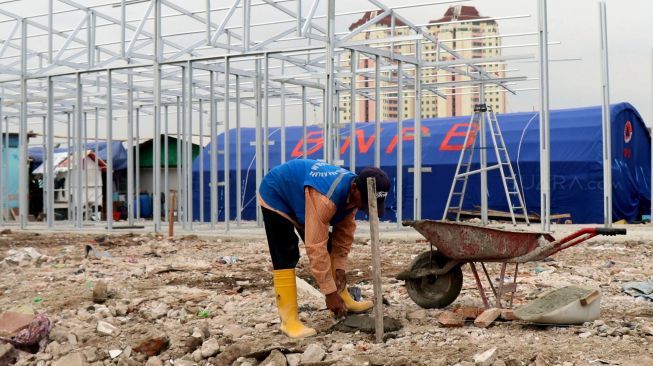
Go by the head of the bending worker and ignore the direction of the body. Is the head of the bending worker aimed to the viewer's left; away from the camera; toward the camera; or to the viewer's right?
to the viewer's right

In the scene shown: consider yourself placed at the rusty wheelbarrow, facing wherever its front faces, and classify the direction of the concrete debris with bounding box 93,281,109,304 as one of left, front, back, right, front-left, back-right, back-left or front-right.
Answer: front

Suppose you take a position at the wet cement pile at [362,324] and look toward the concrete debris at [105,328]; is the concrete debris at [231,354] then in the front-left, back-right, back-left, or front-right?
front-left

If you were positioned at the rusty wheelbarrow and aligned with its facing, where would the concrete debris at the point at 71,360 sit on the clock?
The concrete debris is roughly at 11 o'clock from the rusty wheelbarrow.

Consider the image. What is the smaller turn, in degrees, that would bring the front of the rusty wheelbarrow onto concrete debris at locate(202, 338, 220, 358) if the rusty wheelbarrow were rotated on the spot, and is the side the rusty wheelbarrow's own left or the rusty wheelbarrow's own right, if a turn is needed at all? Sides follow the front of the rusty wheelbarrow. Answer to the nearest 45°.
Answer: approximately 45° to the rusty wheelbarrow's own left

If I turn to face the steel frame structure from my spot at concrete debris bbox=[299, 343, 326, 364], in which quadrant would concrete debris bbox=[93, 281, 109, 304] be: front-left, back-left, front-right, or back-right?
front-left

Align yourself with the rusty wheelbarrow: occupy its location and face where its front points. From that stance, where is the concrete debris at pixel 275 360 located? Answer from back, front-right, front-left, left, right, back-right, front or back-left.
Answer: front-left

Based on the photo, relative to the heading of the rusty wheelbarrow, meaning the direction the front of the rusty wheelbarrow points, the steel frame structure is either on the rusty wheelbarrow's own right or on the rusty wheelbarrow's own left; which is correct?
on the rusty wheelbarrow's own right

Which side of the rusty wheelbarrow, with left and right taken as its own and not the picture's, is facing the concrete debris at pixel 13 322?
front

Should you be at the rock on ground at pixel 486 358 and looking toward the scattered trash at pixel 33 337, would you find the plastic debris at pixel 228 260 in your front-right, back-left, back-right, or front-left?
front-right

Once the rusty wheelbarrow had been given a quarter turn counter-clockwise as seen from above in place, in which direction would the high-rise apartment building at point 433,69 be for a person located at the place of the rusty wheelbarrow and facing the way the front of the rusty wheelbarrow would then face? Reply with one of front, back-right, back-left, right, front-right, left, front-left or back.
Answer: back

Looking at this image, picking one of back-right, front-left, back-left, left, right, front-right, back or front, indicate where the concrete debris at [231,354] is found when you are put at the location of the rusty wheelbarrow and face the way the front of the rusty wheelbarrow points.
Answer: front-left

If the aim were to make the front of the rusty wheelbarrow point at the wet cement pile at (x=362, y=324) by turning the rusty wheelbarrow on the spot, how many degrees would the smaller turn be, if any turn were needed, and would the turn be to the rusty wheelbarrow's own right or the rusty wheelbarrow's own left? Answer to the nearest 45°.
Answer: approximately 45° to the rusty wheelbarrow's own left

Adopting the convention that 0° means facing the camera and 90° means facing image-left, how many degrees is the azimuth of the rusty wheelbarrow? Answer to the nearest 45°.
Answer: approximately 90°

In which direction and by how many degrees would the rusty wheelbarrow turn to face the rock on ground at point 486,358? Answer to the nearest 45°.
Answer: approximately 90° to its left

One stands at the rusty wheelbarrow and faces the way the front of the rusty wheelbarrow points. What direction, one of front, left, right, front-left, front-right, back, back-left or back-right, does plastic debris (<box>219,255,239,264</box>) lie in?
front-right
